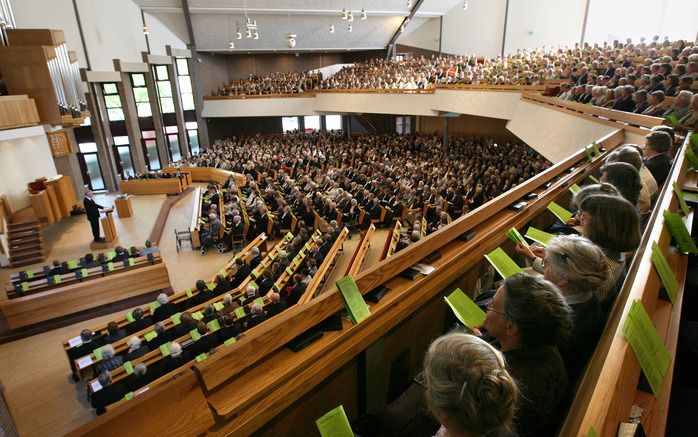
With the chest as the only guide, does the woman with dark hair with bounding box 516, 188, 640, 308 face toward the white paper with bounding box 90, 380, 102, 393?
yes

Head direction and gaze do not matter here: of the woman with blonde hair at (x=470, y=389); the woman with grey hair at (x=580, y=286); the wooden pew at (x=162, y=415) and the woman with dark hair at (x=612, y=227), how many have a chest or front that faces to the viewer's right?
0

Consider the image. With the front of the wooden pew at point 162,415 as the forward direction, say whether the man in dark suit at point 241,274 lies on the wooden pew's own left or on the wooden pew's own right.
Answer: on the wooden pew's own right

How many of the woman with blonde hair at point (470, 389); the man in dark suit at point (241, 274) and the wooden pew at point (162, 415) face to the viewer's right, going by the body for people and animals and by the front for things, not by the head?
0

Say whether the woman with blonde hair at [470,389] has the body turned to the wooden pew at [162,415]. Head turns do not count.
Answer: no

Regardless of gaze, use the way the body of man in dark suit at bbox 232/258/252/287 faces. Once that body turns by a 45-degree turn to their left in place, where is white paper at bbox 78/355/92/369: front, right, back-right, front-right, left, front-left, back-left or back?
front-left

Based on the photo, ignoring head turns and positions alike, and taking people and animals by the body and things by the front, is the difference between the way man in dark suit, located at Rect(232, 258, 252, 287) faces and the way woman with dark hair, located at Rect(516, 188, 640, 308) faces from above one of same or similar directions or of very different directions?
same or similar directions

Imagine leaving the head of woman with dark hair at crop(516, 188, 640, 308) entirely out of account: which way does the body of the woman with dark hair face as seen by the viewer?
to the viewer's left

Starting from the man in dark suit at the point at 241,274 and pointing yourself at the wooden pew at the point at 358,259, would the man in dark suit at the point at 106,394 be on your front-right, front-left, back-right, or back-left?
back-right

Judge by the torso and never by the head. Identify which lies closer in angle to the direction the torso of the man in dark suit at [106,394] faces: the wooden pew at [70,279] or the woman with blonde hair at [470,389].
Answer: the wooden pew

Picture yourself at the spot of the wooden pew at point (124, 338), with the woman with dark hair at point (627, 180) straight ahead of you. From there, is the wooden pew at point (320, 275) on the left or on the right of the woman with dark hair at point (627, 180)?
left

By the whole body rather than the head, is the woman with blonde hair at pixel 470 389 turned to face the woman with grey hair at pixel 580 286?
no

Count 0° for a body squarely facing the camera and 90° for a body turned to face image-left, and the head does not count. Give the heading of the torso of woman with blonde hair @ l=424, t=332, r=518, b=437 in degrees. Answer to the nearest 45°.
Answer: approximately 135°

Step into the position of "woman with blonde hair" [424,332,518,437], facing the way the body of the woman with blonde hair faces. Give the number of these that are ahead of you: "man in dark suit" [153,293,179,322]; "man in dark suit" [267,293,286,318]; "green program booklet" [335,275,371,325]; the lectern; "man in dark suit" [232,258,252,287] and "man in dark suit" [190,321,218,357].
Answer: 6

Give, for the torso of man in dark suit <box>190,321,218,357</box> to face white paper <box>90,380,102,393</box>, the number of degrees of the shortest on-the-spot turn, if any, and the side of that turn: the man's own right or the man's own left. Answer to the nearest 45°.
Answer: approximately 45° to the man's own left

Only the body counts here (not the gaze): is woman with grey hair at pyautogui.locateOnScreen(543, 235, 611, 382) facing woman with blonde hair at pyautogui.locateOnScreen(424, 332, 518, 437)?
no

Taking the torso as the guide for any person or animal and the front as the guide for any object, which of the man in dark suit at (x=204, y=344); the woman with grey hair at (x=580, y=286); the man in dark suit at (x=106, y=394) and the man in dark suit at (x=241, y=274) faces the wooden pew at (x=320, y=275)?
the woman with grey hair

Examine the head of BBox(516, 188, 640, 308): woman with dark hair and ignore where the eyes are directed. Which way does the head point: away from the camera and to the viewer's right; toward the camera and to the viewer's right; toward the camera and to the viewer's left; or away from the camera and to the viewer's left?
away from the camera and to the viewer's left

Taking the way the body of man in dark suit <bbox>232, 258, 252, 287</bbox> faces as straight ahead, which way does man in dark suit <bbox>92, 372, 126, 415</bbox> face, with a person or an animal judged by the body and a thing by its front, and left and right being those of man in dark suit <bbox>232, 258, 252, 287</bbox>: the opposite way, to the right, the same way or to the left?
the same way
